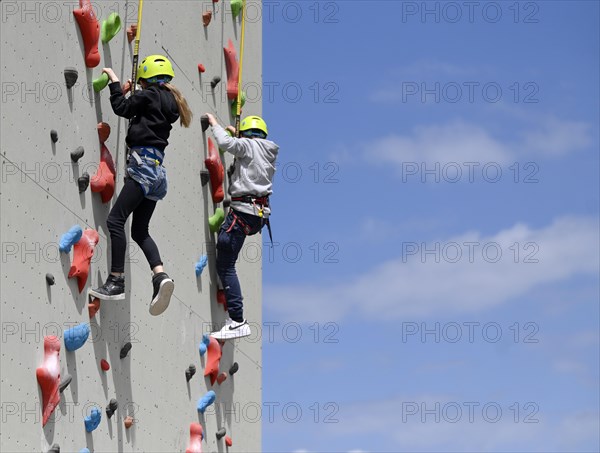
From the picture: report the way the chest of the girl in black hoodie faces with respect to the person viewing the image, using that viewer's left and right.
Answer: facing away from the viewer and to the left of the viewer

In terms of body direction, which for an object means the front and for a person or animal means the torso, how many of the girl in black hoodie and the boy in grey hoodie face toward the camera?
0

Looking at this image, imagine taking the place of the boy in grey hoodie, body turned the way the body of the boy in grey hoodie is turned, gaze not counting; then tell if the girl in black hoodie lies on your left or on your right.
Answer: on your left

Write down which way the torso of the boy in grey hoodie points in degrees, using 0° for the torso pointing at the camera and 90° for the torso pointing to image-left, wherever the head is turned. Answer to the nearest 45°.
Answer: approximately 135°

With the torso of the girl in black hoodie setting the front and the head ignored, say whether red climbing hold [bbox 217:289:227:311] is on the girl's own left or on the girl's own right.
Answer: on the girl's own right
